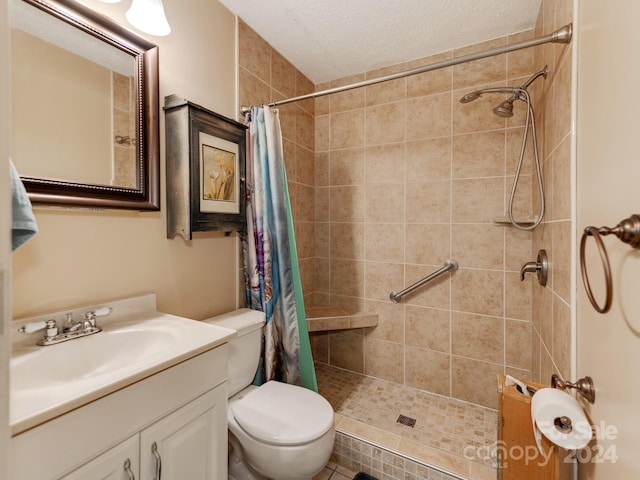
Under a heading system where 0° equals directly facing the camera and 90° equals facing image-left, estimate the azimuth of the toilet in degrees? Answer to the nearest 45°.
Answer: approximately 315°

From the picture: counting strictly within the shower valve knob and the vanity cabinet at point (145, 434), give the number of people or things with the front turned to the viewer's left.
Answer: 1

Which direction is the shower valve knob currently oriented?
to the viewer's left

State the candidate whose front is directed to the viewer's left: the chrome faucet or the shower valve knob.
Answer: the shower valve knob

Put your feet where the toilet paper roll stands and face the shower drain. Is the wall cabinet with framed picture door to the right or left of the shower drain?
left

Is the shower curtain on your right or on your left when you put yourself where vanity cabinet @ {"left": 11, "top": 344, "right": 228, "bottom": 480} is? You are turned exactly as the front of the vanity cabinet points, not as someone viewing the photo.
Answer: on your left

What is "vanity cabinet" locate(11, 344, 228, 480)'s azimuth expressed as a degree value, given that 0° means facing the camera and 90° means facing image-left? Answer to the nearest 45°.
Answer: approximately 315°

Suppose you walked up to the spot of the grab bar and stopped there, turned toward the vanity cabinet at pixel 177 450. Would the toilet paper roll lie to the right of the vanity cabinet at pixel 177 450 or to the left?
left

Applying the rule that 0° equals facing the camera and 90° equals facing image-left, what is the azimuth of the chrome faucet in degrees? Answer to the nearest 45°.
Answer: approximately 315°

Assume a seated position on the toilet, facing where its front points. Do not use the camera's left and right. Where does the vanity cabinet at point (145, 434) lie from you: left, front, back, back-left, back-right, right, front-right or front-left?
right

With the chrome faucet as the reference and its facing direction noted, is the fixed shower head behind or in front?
in front
